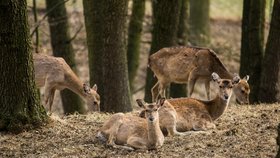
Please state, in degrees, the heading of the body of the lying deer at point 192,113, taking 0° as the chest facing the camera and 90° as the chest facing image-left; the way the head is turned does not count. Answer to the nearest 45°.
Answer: approximately 270°

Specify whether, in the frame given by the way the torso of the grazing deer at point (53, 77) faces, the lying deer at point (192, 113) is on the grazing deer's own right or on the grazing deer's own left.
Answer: on the grazing deer's own right

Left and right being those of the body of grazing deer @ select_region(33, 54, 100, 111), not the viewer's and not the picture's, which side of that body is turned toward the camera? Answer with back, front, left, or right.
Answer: right

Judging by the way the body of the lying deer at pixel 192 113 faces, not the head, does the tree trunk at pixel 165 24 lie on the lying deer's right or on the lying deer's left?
on the lying deer's left

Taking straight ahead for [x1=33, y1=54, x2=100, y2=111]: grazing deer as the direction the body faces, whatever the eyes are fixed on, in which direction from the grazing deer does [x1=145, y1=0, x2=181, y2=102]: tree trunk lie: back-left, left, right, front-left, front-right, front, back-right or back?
front

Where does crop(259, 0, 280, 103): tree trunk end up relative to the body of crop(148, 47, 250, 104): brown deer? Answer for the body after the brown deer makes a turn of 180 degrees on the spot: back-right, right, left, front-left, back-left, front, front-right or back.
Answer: back

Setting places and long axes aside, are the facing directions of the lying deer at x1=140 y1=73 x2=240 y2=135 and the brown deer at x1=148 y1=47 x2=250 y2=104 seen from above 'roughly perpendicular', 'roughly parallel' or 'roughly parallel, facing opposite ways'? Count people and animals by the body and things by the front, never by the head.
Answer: roughly parallel

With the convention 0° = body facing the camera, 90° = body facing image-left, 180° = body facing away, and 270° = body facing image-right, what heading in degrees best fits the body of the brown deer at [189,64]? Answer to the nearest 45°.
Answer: approximately 270°

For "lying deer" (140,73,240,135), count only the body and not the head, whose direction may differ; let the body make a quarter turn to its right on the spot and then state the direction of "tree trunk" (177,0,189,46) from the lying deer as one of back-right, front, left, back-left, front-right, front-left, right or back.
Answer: back

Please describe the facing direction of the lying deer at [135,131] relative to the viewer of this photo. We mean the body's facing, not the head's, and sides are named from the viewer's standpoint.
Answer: facing the viewer and to the right of the viewer

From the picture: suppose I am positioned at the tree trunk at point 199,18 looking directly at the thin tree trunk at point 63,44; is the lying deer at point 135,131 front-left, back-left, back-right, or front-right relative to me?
front-left

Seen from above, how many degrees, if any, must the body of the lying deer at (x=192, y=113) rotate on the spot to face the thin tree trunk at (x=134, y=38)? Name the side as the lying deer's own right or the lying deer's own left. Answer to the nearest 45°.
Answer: approximately 90° to the lying deer's own left
